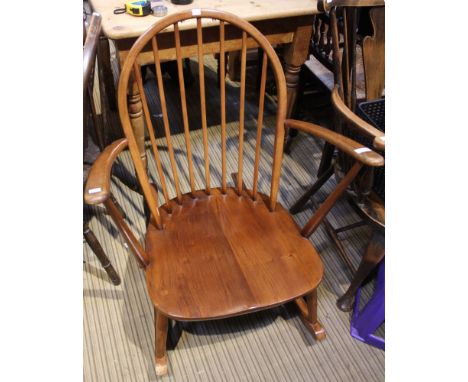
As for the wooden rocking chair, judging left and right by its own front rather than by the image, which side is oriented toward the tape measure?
back

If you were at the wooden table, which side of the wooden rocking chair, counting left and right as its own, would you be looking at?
back

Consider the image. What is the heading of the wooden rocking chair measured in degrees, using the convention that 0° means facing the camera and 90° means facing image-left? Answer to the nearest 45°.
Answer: approximately 0°
